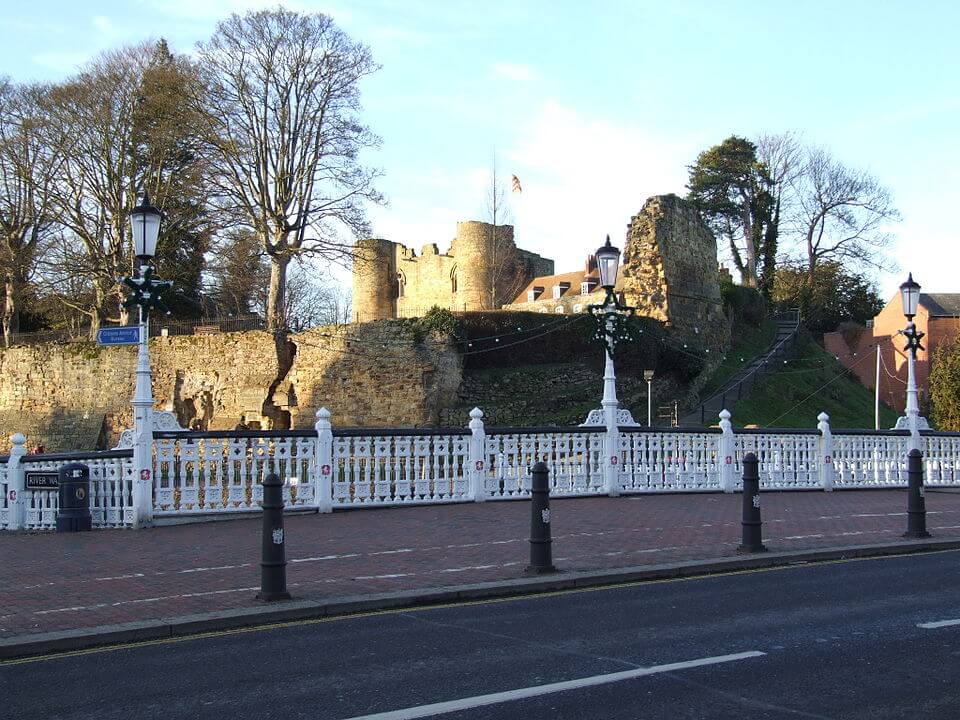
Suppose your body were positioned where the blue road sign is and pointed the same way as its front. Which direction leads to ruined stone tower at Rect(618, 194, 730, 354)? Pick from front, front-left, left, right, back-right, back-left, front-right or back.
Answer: back-left

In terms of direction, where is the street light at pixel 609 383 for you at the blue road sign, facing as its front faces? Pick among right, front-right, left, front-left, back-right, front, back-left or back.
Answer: left

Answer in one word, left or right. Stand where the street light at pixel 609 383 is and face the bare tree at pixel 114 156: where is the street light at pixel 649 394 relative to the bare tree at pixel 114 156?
right

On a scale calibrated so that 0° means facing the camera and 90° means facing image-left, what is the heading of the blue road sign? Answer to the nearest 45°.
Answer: approximately 0°

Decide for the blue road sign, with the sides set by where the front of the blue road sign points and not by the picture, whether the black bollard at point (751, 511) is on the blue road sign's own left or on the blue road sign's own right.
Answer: on the blue road sign's own left

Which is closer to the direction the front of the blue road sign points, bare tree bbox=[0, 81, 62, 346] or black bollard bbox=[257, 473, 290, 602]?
the black bollard

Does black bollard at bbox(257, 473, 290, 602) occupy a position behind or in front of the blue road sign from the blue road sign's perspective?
in front

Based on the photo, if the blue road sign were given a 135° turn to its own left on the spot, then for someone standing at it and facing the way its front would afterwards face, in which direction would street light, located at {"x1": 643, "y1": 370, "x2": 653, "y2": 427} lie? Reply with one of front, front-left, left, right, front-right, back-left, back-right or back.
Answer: front

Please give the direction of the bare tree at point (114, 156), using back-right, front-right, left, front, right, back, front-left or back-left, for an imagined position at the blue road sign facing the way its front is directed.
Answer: back

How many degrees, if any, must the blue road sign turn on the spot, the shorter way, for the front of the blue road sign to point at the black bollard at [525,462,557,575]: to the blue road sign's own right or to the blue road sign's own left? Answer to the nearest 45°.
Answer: approximately 45° to the blue road sign's own left

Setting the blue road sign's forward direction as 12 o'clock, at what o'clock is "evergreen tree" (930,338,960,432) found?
The evergreen tree is roughly at 8 o'clock from the blue road sign.
